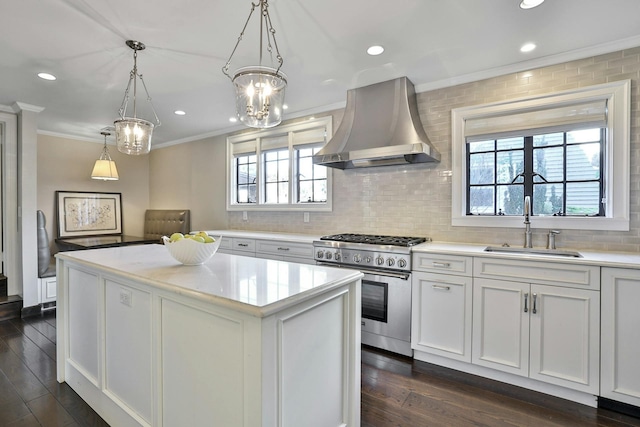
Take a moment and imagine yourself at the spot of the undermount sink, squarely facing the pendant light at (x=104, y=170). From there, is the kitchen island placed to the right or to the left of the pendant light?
left

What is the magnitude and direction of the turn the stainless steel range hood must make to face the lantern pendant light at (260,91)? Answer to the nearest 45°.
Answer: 0° — it already faces it

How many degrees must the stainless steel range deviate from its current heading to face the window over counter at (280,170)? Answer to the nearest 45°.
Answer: approximately 90° to its right

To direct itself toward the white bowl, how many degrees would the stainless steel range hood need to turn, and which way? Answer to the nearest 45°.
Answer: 0° — it already faces it

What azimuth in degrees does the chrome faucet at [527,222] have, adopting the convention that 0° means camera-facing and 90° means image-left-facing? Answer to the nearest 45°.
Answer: approximately 0°

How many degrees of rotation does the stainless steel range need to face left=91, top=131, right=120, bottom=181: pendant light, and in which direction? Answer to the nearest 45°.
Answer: approximately 45° to its right

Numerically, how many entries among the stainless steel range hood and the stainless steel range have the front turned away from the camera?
0

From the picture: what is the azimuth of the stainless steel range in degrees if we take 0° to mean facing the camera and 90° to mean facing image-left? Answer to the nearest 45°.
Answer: approximately 45°

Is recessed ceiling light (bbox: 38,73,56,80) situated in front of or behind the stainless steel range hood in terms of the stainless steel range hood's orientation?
in front

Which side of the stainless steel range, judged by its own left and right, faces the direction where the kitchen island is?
front

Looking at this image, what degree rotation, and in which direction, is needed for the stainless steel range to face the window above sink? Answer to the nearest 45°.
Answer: approximately 135° to its left
